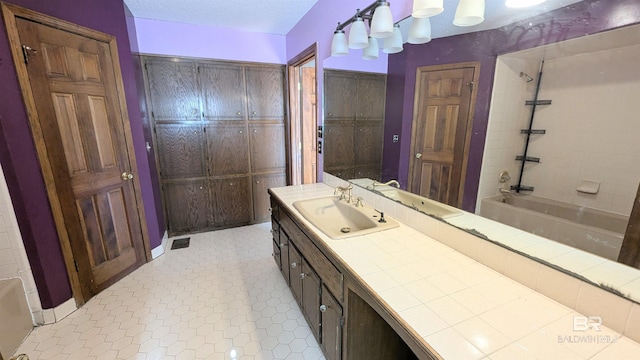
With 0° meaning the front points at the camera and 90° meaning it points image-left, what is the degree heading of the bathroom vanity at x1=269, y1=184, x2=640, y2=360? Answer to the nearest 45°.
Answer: approximately 45°

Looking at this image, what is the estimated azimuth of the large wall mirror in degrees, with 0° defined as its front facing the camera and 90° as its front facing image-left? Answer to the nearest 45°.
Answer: approximately 45°
